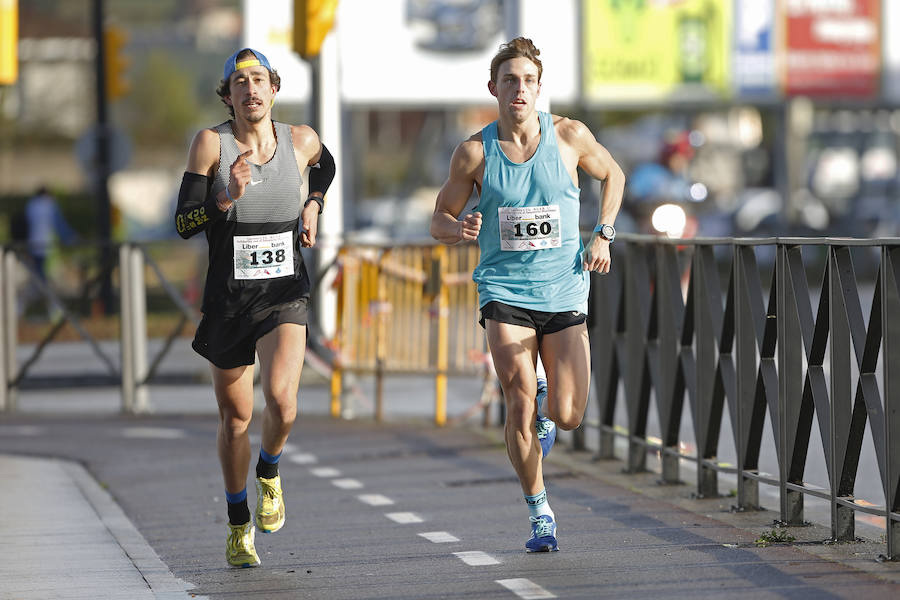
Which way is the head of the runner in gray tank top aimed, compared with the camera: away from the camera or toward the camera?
toward the camera

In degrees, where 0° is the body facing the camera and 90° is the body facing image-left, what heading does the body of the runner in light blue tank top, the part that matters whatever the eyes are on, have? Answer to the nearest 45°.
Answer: approximately 0°

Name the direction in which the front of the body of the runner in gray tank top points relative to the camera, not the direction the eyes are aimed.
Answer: toward the camera

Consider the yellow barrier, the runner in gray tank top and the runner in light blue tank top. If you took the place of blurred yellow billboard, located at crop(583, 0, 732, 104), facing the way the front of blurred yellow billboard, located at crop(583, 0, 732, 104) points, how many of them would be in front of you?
3

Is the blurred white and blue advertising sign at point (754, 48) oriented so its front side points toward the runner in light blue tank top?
yes

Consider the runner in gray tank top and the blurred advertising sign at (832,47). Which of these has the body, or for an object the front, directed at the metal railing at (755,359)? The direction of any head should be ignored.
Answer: the blurred advertising sign

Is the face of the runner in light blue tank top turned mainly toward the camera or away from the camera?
toward the camera

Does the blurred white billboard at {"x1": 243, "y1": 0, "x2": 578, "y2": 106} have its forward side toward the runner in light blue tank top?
yes

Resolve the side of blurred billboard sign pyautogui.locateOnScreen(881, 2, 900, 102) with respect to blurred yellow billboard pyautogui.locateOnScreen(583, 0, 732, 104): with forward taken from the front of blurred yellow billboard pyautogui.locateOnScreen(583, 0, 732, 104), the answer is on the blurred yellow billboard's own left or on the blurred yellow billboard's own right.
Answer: on the blurred yellow billboard's own left

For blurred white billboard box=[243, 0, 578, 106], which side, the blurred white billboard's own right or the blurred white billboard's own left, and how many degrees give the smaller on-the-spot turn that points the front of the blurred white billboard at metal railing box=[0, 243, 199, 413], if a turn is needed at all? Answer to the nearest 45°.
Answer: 0° — it already faces it

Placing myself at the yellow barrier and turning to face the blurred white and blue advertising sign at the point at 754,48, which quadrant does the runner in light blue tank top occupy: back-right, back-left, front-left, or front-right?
back-right

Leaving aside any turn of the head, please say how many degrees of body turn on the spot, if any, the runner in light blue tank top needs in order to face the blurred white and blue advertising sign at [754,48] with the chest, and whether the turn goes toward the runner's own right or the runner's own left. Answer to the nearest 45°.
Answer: approximately 180°

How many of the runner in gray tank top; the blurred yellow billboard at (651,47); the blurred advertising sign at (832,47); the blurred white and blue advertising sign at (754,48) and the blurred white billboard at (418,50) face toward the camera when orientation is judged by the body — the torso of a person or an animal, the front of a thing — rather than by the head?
5

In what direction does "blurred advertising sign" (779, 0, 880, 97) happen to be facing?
toward the camera

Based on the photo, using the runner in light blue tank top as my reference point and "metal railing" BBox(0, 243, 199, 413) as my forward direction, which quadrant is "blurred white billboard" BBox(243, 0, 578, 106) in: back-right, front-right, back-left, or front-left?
front-right

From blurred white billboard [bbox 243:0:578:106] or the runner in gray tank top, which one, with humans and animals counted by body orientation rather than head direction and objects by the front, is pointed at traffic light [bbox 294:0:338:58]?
the blurred white billboard

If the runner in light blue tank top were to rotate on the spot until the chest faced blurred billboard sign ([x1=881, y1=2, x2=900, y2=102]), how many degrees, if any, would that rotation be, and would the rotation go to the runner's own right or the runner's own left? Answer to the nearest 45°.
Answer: approximately 180°

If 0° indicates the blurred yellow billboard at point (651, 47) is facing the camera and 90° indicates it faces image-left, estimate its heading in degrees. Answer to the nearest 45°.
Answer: approximately 0°
